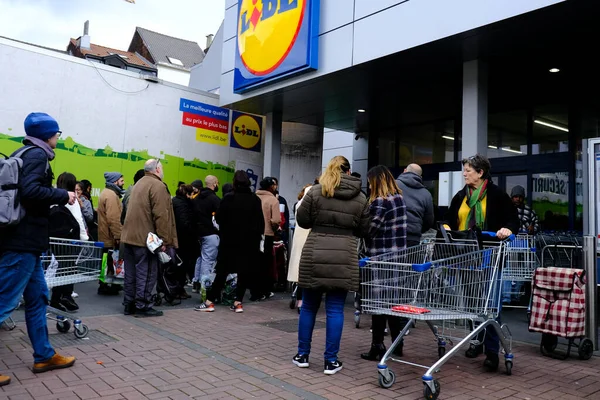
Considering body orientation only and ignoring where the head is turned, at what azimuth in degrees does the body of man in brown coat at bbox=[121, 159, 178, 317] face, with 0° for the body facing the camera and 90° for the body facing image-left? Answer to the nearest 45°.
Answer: approximately 225°

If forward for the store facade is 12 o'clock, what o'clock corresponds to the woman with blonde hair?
The woman with blonde hair is roughly at 11 o'clock from the store facade.

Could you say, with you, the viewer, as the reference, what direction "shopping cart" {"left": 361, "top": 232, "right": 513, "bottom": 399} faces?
facing the viewer and to the left of the viewer

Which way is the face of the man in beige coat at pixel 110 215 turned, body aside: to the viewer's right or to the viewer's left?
to the viewer's right

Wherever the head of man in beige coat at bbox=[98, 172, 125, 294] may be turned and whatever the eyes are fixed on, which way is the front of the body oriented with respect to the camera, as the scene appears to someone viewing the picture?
to the viewer's right

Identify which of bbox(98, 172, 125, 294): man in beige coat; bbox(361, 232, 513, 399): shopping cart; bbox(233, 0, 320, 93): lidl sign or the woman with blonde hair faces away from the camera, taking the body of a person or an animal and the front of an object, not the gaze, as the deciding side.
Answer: the woman with blonde hair

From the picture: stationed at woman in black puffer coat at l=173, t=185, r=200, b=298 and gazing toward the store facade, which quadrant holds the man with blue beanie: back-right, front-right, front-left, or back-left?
back-right

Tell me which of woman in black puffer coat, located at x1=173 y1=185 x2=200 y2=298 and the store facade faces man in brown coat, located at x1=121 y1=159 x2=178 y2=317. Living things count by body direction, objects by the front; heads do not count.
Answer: the store facade

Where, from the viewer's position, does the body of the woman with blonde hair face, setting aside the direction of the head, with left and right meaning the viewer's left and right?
facing away from the viewer

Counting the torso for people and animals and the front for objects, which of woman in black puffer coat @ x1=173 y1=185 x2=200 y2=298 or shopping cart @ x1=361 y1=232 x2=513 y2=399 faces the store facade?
the woman in black puffer coat

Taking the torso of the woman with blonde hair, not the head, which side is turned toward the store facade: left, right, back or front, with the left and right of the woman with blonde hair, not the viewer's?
front

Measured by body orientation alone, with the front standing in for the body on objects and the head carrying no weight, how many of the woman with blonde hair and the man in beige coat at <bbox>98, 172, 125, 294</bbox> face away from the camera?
1

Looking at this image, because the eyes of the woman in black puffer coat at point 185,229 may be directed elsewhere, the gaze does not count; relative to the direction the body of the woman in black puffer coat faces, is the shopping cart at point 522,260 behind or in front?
in front

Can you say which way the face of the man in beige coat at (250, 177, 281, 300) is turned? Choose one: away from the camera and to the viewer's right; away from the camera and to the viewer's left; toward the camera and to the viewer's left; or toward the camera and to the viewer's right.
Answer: away from the camera and to the viewer's right

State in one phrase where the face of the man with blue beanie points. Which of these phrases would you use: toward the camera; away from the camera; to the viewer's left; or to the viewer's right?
to the viewer's right

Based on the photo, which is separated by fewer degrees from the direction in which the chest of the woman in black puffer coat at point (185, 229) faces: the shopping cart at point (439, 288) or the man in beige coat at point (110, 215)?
the shopping cart

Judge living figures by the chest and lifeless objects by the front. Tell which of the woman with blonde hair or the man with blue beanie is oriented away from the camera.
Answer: the woman with blonde hair

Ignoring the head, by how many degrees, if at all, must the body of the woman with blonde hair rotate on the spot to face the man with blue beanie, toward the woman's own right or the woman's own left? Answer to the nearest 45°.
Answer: approximately 90° to the woman's own left

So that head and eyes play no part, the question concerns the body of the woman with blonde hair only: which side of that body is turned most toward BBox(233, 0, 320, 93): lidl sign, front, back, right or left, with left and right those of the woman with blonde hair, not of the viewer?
front
